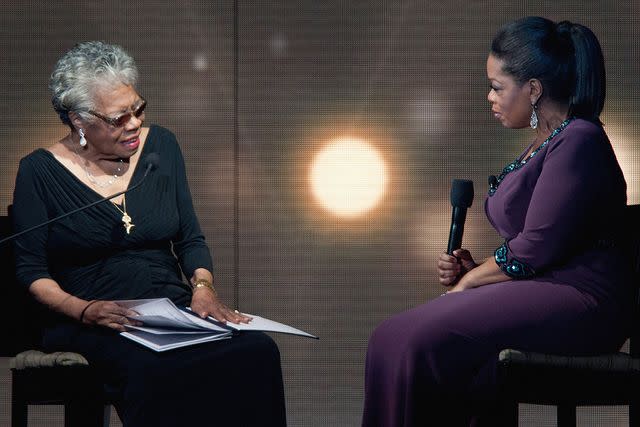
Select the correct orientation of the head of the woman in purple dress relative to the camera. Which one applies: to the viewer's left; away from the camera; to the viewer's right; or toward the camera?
to the viewer's left

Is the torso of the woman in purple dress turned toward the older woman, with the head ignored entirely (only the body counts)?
yes

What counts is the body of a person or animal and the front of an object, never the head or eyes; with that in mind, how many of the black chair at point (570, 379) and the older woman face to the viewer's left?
1

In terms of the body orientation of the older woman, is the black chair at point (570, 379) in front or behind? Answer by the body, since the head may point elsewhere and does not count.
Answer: in front

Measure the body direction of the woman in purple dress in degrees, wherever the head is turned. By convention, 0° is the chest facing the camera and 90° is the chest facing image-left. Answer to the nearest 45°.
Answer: approximately 90°

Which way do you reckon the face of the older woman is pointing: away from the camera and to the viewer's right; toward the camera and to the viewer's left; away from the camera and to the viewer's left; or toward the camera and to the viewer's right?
toward the camera and to the viewer's right

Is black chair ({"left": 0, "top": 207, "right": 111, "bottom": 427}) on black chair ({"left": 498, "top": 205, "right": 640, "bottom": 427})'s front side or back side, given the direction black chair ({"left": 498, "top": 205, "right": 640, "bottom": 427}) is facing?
on the front side

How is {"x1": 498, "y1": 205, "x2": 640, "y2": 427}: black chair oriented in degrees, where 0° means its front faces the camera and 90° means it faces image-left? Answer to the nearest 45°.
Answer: approximately 90°

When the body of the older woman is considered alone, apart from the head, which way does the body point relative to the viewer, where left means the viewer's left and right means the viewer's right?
facing the viewer and to the right of the viewer

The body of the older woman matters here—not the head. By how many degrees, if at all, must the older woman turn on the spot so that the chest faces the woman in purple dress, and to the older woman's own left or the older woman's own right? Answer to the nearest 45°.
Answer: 0° — they already face them

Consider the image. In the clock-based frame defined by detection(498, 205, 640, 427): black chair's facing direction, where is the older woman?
The older woman is roughly at 12 o'clock from the black chair.

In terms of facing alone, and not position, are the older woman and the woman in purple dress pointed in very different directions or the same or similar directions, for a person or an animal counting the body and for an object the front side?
very different directions

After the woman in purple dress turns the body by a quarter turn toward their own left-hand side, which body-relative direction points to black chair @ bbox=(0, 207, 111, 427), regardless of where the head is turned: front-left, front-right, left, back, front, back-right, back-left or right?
right

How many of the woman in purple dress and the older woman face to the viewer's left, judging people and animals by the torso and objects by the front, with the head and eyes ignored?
1
